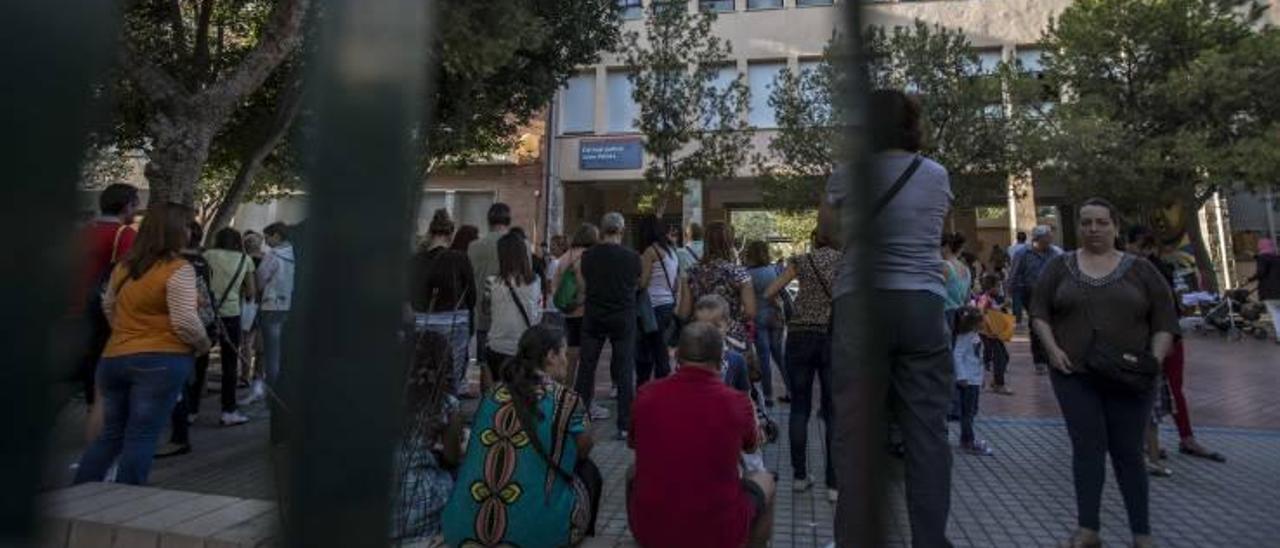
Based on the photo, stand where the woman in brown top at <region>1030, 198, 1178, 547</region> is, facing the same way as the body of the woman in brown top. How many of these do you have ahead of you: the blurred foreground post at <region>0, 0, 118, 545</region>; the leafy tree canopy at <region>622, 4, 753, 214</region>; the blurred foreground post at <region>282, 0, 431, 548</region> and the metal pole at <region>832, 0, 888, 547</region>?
3

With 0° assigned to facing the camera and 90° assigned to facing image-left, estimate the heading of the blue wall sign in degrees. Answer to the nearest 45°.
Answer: approximately 0°

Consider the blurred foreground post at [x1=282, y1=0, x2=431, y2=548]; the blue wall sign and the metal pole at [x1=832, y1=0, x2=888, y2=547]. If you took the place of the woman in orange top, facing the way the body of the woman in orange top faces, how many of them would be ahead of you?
1

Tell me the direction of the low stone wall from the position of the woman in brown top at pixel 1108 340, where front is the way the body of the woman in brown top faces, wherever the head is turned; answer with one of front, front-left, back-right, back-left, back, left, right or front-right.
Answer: front-right

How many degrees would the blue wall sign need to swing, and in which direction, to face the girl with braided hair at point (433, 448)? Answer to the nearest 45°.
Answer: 0° — it already faces them

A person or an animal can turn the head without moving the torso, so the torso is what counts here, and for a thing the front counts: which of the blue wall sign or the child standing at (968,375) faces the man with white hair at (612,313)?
the blue wall sign

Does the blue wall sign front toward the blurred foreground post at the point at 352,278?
yes

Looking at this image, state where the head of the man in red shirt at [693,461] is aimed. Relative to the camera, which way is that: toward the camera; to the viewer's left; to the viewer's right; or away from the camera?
away from the camera

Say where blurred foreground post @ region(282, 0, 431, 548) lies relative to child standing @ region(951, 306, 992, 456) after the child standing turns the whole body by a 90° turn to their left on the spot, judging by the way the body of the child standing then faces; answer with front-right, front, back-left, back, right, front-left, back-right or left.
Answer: back

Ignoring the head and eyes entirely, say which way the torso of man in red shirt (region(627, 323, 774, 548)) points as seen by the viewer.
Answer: away from the camera

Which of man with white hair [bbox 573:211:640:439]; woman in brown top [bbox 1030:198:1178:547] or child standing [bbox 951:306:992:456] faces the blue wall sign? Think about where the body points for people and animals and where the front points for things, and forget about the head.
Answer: the man with white hair

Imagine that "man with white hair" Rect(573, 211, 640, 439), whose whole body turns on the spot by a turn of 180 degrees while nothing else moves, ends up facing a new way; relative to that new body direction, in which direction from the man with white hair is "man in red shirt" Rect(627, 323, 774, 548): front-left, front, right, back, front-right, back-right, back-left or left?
front

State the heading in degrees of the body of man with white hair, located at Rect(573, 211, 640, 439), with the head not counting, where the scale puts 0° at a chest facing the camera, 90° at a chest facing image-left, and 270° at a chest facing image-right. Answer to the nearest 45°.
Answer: approximately 180°

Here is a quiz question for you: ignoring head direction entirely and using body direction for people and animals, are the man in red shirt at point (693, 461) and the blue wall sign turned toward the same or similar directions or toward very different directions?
very different directions
